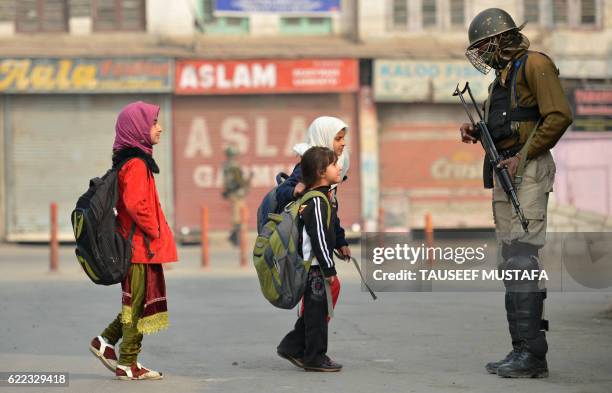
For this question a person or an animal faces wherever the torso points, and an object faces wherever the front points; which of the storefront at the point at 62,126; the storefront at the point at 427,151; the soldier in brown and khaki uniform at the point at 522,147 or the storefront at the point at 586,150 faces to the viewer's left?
the soldier in brown and khaki uniform

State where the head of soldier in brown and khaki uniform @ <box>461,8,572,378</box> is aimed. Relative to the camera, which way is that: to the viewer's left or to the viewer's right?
to the viewer's left

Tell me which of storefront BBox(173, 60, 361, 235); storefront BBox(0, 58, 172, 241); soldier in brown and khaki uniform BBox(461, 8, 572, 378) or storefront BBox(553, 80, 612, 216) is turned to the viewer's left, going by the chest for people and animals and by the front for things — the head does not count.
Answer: the soldier in brown and khaki uniform

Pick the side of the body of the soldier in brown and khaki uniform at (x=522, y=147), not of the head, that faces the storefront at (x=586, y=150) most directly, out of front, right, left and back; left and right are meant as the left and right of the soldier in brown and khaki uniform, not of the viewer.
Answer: right

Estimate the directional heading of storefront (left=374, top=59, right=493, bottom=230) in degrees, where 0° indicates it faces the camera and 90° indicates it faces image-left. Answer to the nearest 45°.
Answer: approximately 0°

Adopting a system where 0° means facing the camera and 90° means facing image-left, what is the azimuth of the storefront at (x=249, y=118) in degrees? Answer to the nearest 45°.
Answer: approximately 0°

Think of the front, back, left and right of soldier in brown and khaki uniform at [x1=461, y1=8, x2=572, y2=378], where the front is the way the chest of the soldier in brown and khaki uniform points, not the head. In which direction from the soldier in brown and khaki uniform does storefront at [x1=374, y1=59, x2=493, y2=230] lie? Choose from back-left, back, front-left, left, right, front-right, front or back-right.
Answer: right

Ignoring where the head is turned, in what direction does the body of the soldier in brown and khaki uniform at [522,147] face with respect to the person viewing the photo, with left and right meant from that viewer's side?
facing to the left of the viewer

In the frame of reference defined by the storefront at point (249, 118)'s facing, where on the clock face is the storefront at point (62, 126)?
the storefront at point (62, 126) is roughly at 3 o'clock from the storefront at point (249, 118).

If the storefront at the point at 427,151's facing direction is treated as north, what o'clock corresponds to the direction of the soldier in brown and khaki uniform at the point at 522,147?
The soldier in brown and khaki uniform is roughly at 12 o'clock from the storefront.

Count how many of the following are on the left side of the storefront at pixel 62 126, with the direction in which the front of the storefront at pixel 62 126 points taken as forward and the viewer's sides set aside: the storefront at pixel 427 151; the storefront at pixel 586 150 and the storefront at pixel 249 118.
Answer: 3
